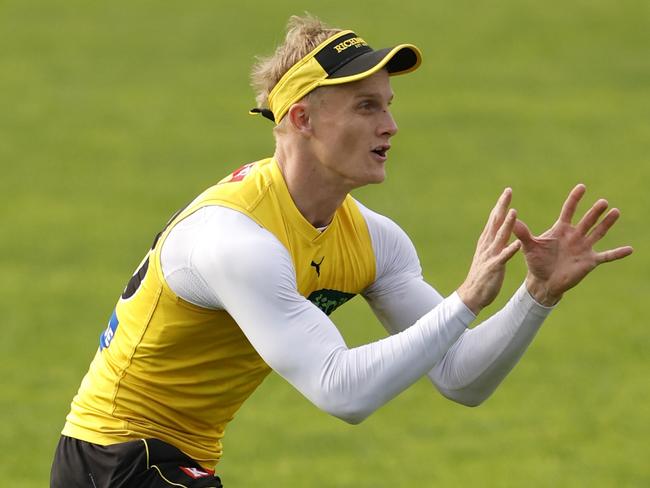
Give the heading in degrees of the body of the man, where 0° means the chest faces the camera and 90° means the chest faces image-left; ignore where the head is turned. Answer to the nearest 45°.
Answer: approximately 315°
